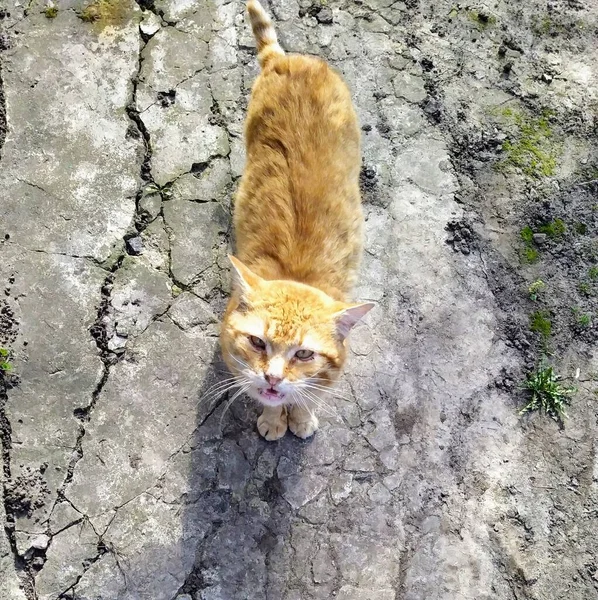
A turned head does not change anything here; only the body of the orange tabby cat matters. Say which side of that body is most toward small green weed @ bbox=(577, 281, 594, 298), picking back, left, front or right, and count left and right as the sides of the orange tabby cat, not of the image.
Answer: left

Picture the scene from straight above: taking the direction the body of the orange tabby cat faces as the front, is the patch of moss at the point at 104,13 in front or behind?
behind

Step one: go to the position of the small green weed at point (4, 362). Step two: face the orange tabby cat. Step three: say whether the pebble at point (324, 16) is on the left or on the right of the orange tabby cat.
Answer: left

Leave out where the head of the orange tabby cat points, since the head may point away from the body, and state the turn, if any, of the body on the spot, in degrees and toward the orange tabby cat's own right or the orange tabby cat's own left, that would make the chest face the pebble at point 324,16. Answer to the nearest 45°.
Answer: approximately 180°

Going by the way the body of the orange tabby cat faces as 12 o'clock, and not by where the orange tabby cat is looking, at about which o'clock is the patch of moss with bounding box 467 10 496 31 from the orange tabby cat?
The patch of moss is roughly at 7 o'clock from the orange tabby cat.

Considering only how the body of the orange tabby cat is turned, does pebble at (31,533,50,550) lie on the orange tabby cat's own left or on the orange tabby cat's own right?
on the orange tabby cat's own right

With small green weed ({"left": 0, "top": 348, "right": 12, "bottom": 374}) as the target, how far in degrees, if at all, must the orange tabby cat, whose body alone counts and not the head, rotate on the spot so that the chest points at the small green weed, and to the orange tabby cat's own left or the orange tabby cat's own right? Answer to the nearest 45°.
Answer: approximately 90° to the orange tabby cat's own right

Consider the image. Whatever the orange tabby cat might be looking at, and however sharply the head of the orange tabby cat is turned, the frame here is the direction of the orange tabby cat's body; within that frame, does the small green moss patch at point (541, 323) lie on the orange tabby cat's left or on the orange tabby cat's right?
on the orange tabby cat's left

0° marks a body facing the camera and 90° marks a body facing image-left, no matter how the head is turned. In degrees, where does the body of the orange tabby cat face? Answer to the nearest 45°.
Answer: approximately 0°

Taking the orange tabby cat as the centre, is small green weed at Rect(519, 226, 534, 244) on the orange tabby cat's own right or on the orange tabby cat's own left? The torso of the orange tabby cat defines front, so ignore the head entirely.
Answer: on the orange tabby cat's own left

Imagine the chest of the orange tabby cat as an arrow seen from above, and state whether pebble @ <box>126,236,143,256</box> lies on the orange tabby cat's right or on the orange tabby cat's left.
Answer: on the orange tabby cat's right

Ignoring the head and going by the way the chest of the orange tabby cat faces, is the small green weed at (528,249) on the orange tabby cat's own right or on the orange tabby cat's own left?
on the orange tabby cat's own left

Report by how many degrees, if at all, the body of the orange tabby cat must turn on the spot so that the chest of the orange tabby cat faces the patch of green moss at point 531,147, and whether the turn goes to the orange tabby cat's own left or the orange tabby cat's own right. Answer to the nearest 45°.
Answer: approximately 135° to the orange tabby cat's own left

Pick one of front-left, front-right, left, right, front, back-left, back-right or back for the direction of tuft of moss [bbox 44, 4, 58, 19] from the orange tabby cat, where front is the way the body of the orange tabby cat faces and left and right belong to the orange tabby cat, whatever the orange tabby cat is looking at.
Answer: back-right
